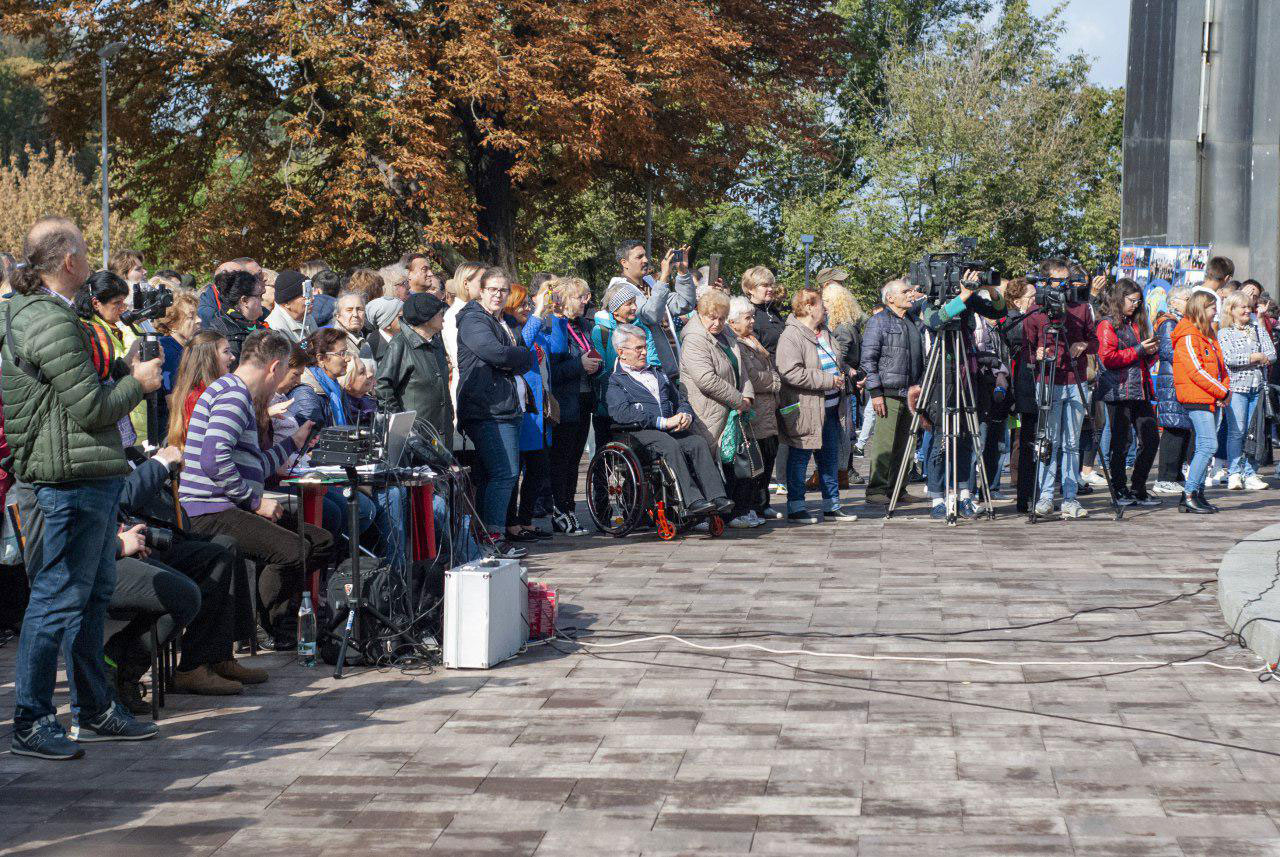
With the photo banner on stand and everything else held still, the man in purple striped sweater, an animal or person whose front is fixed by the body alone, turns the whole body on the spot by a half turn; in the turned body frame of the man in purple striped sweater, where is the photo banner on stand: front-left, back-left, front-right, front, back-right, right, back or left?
back-right

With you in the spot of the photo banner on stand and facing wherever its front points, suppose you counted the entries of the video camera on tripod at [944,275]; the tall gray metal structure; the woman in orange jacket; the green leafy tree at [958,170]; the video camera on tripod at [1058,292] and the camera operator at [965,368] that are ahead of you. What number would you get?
4

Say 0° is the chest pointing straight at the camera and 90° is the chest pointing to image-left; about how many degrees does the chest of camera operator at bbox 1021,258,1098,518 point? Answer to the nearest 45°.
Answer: approximately 0°

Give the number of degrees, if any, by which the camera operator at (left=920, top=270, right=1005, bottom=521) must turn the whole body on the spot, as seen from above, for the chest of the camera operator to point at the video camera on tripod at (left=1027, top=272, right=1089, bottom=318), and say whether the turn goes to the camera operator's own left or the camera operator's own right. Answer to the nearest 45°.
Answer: approximately 45° to the camera operator's own left

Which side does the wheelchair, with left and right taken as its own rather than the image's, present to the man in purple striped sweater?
right

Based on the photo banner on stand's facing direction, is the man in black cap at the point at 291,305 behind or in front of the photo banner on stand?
in front

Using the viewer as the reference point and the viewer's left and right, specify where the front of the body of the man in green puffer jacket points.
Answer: facing to the right of the viewer

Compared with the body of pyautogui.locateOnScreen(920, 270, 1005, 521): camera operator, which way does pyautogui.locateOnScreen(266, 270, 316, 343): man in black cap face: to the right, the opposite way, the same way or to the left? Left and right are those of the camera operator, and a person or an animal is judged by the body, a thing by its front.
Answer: to the left
